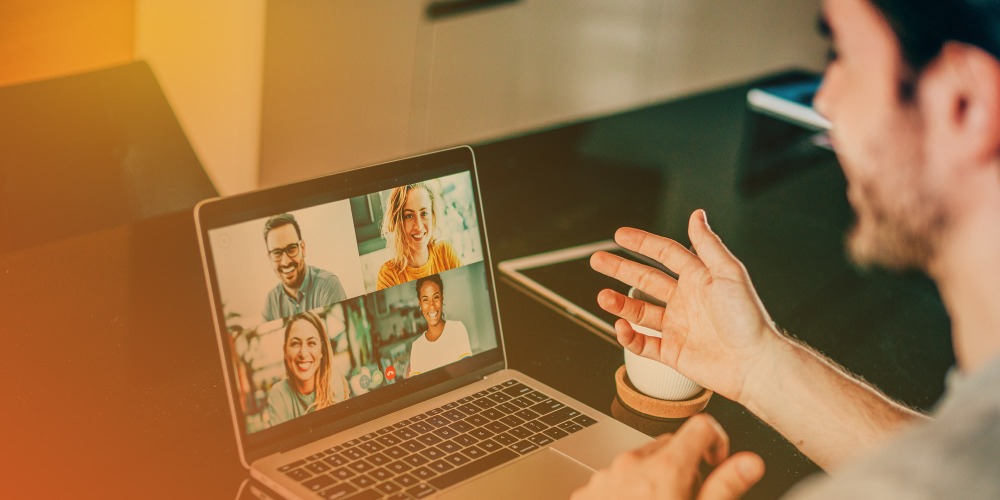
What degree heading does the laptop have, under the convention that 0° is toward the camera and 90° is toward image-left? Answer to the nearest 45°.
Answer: approximately 315°
